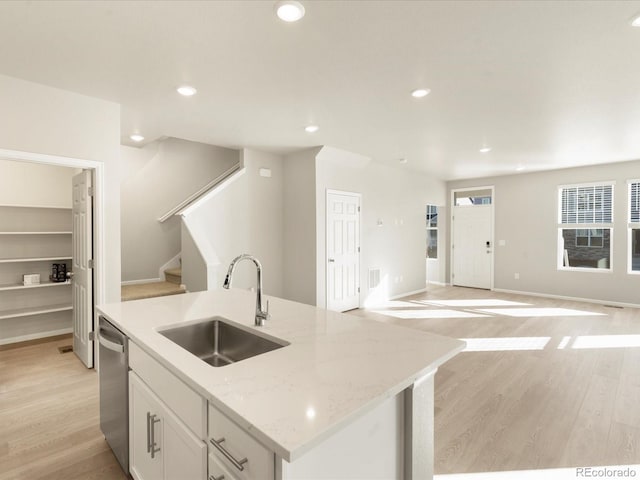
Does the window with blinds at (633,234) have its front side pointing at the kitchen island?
yes

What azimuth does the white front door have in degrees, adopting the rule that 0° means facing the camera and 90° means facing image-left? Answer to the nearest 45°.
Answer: approximately 0°

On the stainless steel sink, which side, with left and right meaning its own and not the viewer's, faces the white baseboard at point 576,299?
back

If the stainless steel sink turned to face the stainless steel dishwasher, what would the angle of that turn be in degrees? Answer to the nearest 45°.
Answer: approximately 45° to its right

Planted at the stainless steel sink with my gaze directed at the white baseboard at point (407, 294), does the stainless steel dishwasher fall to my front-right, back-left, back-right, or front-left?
back-left

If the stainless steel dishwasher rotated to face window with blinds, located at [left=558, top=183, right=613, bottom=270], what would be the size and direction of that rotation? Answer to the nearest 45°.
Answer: approximately 180°

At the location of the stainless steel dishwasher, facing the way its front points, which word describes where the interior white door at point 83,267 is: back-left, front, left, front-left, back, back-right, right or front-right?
right

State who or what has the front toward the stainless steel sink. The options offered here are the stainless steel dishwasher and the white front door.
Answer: the white front door

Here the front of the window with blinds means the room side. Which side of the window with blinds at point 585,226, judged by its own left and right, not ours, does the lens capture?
front

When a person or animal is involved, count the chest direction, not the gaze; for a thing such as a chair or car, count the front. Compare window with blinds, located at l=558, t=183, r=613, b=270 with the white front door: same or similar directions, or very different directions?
same or similar directions

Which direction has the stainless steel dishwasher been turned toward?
to the viewer's left

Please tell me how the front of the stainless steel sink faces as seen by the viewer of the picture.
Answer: facing the viewer and to the left of the viewer
